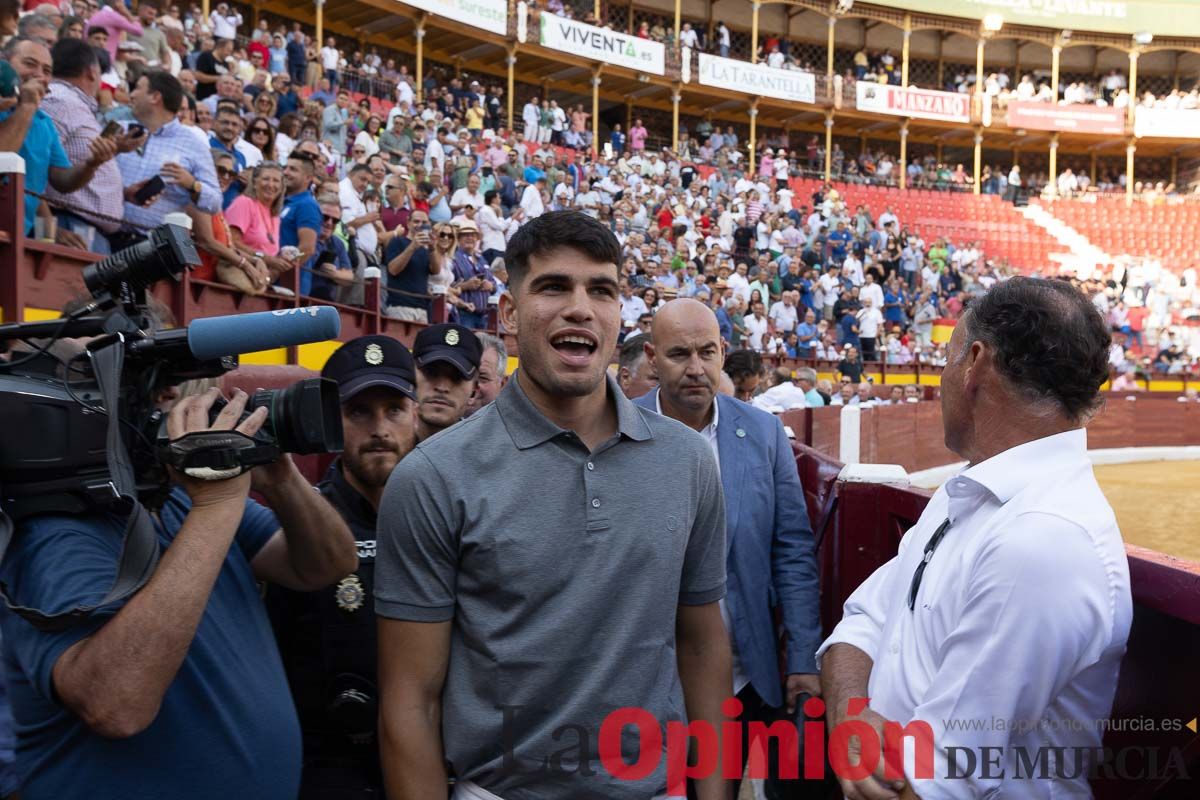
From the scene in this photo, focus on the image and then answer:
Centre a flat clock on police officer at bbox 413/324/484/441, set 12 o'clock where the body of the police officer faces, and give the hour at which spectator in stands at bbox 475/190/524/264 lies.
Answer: The spectator in stands is roughly at 6 o'clock from the police officer.

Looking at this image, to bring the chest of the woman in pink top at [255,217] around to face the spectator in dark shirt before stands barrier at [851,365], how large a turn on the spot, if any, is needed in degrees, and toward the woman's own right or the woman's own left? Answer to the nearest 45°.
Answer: approximately 90° to the woman's own left

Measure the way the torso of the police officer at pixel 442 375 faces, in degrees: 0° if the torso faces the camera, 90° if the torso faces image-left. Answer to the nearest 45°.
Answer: approximately 0°

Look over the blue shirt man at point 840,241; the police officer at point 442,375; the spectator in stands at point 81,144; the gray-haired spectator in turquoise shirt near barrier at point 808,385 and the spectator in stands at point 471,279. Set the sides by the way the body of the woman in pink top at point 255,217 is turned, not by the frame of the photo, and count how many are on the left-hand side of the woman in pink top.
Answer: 3

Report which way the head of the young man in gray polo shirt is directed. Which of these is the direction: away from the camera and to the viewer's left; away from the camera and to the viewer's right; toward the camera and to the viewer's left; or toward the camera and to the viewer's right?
toward the camera and to the viewer's right

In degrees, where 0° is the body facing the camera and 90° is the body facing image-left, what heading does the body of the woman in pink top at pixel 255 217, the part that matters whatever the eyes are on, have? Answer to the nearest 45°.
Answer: approximately 315°

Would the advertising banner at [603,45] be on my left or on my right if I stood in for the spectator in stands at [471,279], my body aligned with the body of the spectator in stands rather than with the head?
on my left

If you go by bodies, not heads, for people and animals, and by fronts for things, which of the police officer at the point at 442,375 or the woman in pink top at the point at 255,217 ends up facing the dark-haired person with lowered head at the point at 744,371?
the woman in pink top
